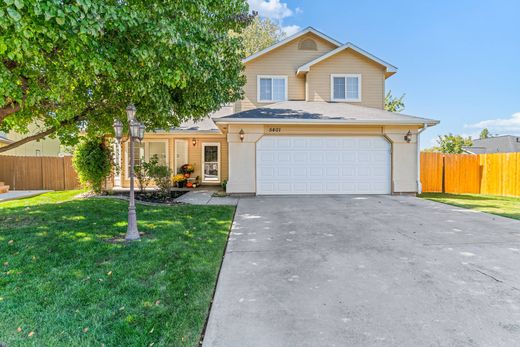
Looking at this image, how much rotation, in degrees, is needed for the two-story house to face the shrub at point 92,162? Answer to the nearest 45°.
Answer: approximately 90° to its right

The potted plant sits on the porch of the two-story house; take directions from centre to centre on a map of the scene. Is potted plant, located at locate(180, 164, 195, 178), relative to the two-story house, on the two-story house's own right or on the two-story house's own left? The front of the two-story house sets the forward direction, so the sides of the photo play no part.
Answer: on the two-story house's own right

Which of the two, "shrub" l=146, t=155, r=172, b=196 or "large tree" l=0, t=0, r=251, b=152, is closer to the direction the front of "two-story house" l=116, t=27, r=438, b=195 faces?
the large tree

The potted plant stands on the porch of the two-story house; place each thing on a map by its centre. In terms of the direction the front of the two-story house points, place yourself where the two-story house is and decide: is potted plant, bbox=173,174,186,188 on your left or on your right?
on your right

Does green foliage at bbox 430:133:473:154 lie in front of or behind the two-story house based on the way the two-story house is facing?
behind

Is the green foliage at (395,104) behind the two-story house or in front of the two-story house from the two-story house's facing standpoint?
behind

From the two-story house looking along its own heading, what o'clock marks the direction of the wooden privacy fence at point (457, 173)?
The wooden privacy fence is roughly at 8 o'clock from the two-story house.

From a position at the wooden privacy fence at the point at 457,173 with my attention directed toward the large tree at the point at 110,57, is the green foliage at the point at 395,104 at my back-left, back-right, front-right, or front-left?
back-right

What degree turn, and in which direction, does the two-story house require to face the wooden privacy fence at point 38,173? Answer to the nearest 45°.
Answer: approximately 90° to its right

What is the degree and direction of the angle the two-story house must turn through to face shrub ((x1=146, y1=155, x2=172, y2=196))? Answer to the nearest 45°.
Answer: approximately 90° to its right

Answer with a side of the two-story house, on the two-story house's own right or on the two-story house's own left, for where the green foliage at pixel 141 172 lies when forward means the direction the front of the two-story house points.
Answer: on the two-story house's own right

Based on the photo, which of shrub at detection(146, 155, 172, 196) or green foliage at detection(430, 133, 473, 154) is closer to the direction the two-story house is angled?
the shrub

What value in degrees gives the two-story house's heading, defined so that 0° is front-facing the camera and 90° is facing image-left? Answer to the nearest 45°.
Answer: approximately 0°
